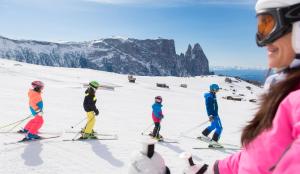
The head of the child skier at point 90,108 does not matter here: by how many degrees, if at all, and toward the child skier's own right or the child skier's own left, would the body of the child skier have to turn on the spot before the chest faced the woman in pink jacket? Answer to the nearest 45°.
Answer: approximately 90° to the child skier's own right

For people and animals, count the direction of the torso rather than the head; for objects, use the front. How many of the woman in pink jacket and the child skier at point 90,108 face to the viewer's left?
1

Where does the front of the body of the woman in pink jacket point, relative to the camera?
to the viewer's left

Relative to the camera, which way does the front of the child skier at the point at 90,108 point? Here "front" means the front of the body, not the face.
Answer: to the viewer's right

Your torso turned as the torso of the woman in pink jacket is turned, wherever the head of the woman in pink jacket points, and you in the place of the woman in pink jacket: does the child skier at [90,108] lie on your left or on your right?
on your right
